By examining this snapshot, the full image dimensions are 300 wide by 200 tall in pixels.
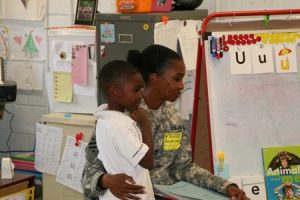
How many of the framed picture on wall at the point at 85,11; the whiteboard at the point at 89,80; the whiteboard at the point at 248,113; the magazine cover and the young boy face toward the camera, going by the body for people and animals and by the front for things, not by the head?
4

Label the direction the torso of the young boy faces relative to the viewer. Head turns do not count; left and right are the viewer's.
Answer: facing to the right of the viewer

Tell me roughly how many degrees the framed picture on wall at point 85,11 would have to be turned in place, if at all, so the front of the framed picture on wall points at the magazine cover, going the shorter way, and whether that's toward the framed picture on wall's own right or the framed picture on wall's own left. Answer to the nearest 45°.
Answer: approximately 45° to the framed picture on wall's own left

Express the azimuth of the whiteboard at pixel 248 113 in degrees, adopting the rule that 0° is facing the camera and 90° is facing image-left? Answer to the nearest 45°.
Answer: approximately 0°

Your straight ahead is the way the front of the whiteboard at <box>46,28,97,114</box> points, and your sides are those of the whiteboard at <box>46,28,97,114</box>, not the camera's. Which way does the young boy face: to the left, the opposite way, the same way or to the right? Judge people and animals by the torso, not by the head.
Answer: to the left

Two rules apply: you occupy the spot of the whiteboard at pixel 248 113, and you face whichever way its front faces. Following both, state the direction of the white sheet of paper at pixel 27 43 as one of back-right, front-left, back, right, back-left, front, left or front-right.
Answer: back-right

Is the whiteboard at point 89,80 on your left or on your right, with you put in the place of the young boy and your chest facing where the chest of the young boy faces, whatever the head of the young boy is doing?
on your left

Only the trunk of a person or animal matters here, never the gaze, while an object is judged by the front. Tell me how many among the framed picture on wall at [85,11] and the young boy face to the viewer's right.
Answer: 1
